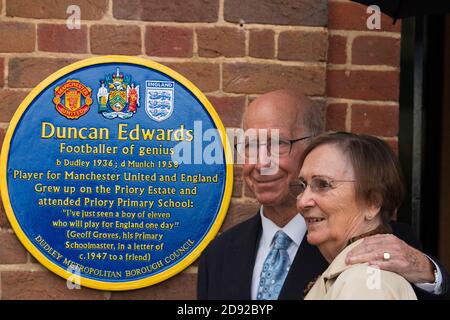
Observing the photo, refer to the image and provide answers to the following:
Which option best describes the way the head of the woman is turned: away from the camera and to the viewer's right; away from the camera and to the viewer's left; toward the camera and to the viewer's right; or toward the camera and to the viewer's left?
toward the camera and to the viewer's left

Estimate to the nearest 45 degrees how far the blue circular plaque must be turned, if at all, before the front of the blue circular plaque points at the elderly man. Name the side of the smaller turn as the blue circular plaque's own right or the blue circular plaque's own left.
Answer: approximately 45° to the blue circular plaque's own left

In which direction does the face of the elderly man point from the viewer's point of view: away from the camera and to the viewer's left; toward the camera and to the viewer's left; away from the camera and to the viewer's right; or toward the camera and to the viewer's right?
toward the camera and to the viewer's left

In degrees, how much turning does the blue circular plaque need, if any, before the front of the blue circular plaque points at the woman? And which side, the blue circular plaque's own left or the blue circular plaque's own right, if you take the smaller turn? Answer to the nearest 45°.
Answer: approximately 45° to the blue circular plaque's own left

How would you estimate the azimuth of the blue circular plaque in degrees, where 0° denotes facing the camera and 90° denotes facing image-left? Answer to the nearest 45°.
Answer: approximately 0°
